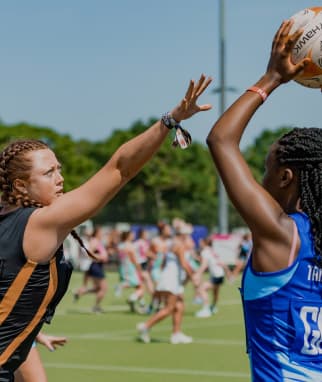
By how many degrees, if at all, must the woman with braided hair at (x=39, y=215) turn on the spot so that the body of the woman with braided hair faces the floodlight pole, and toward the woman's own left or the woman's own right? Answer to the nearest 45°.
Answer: approximately 90° to the woman's own left

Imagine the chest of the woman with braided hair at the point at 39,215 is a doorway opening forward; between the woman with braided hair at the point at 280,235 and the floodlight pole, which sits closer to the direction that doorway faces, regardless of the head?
the woman with braided hair

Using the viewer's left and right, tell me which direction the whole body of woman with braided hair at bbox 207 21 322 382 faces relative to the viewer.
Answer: facing away from the viewer and to the left of the viewer

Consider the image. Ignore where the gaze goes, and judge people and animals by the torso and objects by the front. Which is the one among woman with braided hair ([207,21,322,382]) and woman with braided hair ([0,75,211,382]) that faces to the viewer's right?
woman with braided hair ([0,75,211,382])

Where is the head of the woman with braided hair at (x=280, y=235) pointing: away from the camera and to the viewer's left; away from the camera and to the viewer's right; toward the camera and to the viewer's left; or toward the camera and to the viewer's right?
away from the camera and to the viewer's left

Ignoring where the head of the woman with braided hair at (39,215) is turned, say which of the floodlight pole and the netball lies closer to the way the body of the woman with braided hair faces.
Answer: the netball

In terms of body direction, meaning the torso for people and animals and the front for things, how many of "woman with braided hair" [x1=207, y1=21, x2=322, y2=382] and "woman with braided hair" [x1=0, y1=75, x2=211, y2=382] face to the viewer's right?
1

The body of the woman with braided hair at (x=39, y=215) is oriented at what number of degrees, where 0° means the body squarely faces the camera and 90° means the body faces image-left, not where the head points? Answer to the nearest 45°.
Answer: approximately 270°
